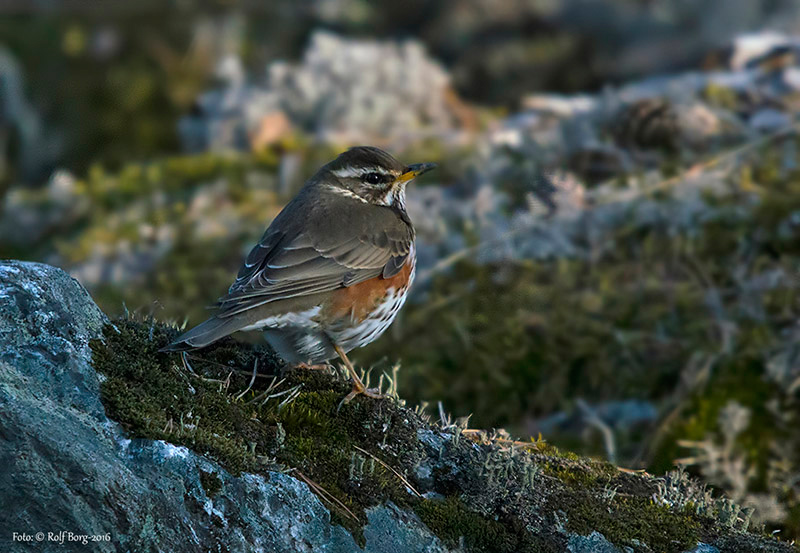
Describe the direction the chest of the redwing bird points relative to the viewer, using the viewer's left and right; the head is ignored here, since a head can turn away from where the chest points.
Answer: facing to the right of the viewer

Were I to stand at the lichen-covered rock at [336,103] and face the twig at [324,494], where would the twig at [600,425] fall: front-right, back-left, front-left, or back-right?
front-left

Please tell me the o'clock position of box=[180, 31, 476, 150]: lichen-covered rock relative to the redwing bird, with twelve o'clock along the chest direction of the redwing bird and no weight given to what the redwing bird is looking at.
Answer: The lichen-covered rock is roughly at 9 o'clock from the redwing bird.

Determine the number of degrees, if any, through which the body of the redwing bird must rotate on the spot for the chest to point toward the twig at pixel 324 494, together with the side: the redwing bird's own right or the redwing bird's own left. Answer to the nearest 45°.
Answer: approximately 90° to the redwing bird's own right

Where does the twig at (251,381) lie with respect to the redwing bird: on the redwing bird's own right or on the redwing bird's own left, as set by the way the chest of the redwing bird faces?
on the redwing bird's own right

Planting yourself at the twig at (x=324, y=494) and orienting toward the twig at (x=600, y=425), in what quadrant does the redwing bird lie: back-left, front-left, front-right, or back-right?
front-left
